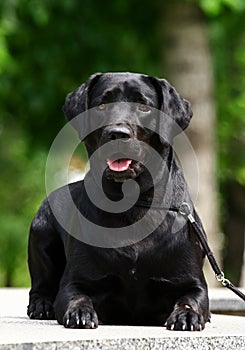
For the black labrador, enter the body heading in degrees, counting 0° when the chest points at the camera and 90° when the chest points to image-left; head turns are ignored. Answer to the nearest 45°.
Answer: approximately 0°

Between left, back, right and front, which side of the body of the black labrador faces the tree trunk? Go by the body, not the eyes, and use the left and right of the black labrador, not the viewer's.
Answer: back
